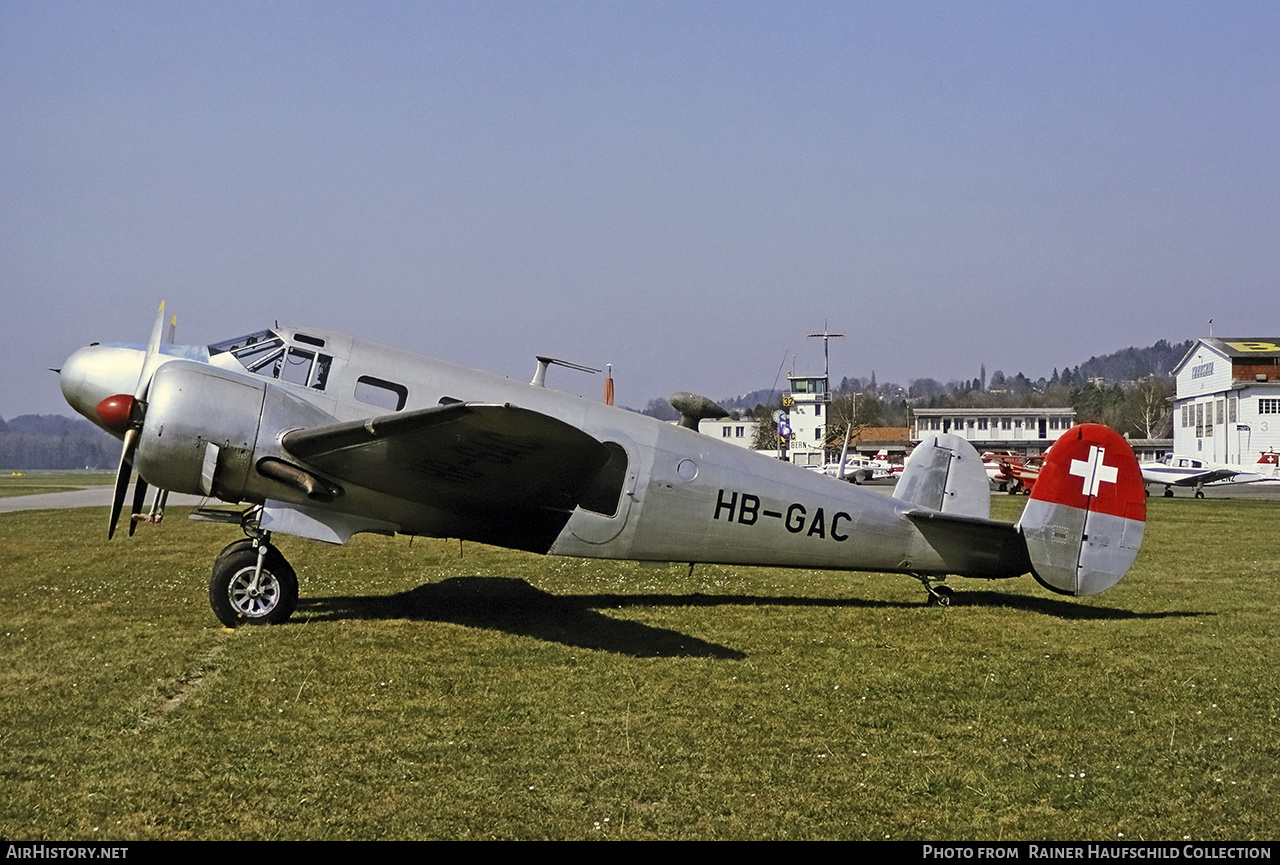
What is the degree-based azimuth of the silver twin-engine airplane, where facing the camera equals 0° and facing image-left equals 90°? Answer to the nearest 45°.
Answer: approximately 90°
